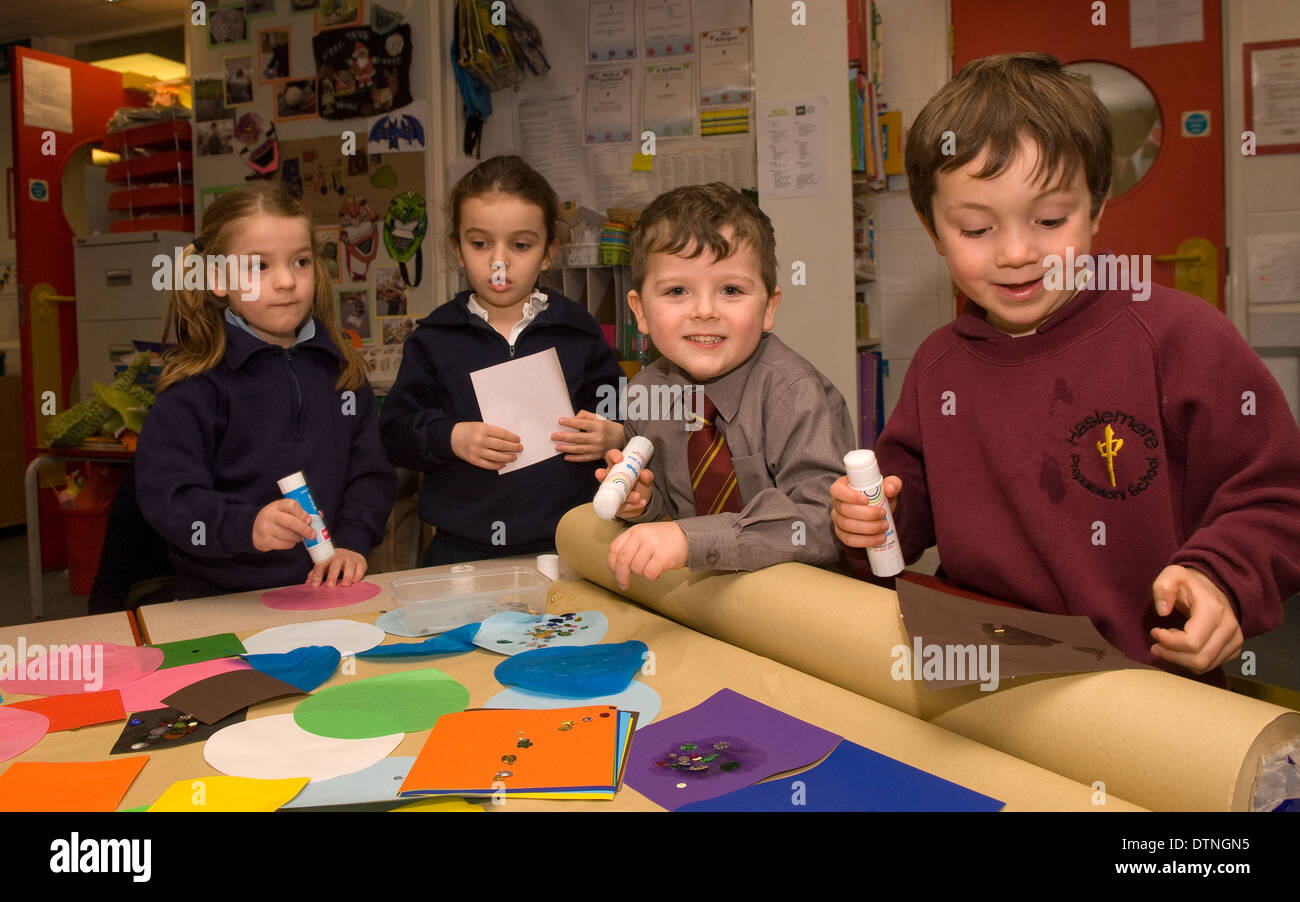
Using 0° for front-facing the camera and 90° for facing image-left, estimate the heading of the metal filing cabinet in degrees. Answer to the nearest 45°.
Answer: approximately 0°

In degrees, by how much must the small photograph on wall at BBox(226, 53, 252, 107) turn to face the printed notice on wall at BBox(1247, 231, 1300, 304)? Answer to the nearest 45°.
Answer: approximately 45° to its left

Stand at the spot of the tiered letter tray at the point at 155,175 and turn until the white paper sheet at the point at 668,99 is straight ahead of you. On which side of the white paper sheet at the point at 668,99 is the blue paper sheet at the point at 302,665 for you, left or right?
right

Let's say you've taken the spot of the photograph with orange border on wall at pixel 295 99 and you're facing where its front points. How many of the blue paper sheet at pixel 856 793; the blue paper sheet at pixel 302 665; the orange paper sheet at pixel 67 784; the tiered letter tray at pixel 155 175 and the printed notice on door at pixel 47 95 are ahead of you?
3

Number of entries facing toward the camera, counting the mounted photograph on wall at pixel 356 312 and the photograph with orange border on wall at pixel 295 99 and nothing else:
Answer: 2
